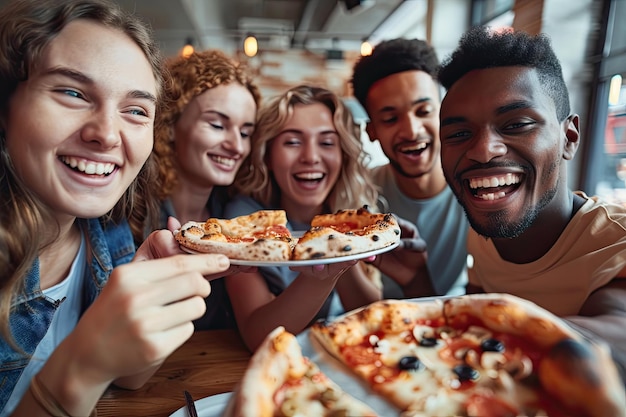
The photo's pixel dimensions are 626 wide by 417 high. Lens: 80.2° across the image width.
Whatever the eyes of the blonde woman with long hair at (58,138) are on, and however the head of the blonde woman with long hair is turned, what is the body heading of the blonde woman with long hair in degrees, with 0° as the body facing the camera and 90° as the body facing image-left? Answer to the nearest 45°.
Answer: approximately 315°

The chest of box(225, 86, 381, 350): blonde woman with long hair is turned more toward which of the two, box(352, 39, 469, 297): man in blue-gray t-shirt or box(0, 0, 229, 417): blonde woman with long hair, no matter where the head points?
the blonde woman with long hair

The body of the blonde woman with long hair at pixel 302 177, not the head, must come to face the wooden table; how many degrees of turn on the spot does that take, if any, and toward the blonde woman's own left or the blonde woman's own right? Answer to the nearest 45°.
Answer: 0° — they already face it

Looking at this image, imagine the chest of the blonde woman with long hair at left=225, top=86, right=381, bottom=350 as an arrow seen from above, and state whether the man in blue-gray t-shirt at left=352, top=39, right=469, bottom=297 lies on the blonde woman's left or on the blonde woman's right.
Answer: on the blonde woman's left

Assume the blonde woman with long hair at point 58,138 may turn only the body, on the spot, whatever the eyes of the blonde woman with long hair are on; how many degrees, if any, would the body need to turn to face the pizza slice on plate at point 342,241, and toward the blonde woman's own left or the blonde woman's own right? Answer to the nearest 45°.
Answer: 0° — they already face it

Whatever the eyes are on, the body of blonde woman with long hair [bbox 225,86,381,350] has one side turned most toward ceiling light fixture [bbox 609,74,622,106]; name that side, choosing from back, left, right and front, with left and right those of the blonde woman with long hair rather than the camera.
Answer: left

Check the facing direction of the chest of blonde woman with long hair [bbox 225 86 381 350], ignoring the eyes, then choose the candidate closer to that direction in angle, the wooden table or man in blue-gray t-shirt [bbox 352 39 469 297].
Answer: the wooden table

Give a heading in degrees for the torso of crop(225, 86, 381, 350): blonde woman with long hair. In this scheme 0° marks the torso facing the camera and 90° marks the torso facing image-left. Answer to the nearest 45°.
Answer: approximately 0°
